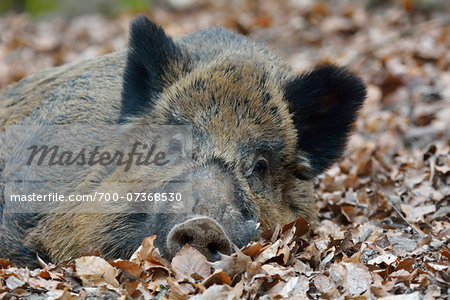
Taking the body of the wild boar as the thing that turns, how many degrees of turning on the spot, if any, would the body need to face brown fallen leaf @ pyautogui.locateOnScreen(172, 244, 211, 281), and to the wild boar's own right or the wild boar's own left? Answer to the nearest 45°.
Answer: approximately 45° to the wild boar's own right

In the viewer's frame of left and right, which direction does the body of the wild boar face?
facing the viewer and to the right of the viewer

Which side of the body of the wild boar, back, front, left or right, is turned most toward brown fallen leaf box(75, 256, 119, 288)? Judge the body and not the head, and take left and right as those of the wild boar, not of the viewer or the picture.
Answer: right
